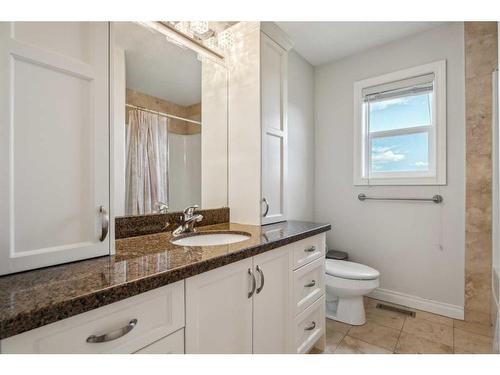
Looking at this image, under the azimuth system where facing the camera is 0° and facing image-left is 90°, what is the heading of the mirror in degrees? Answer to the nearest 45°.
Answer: approximately 315°

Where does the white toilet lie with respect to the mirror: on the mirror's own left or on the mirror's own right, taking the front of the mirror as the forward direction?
on the mirror's own left

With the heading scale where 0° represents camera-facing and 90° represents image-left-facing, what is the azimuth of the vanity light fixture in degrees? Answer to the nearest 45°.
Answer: approximately 315°

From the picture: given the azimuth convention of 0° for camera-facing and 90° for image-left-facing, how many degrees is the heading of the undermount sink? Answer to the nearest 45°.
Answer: approximately 315°
